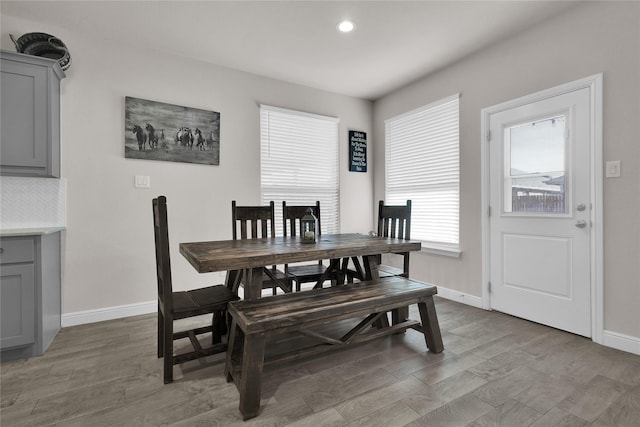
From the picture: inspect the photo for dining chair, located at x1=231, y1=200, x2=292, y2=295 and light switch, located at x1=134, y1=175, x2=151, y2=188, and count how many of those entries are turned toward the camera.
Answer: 2

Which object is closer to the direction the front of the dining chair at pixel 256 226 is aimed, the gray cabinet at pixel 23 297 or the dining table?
the dining table

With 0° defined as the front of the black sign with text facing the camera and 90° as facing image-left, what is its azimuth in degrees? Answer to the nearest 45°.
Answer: approximately 315°

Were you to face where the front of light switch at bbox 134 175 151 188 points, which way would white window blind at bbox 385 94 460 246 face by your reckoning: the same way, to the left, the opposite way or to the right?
to the right

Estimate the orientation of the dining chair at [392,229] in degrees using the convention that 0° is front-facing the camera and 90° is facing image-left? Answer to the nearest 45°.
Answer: approximately 45°

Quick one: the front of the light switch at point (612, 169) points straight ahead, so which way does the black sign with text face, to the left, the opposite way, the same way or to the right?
to the left

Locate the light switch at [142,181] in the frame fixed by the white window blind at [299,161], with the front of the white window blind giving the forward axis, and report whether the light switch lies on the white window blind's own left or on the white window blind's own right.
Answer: on the white window blind's own right
